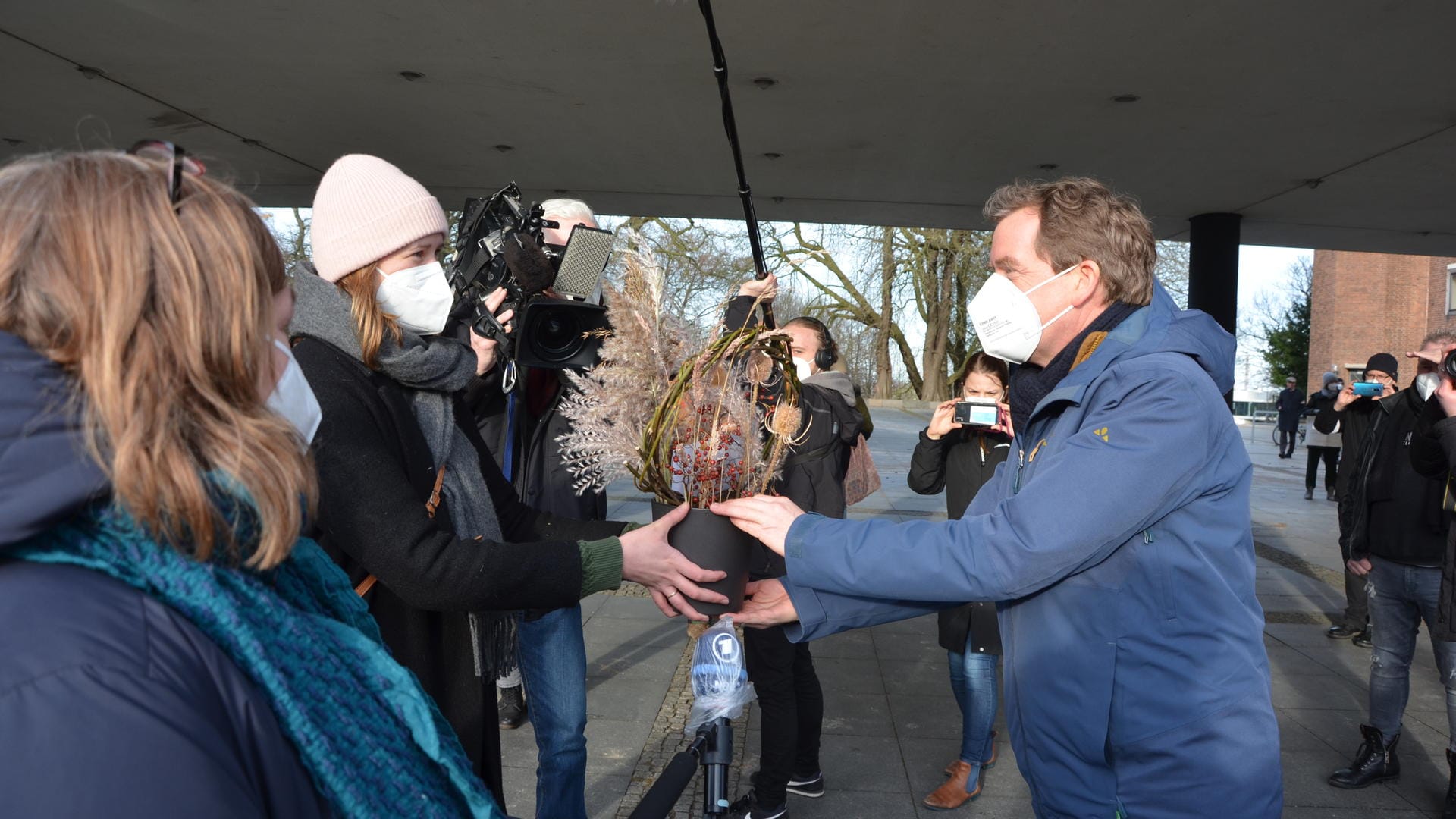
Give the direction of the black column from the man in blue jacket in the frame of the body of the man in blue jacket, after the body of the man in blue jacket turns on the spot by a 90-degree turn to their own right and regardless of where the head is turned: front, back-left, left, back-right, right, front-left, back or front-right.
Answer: front

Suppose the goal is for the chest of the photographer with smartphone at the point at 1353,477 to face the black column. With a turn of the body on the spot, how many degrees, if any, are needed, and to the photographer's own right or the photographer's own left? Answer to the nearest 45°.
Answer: approximately 90° to the photographer's own right

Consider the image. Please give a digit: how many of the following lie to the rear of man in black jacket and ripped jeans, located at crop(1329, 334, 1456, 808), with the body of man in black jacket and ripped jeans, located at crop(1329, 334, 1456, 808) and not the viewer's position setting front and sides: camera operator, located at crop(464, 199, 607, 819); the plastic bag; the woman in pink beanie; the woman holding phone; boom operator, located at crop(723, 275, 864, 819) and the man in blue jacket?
0

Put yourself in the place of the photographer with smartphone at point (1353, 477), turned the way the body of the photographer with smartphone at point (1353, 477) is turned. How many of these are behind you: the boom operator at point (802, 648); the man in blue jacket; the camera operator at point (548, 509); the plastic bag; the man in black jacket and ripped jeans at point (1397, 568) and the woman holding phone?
0

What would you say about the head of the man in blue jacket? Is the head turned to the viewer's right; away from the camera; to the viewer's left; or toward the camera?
to the viewer's left

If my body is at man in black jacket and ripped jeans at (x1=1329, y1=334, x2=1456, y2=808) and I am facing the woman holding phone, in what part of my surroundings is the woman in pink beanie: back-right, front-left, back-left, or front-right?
front-left

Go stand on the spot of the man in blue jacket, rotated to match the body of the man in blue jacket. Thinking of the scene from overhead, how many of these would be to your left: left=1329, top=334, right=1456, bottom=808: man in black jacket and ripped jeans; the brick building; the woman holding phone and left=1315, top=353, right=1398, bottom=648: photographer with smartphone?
0

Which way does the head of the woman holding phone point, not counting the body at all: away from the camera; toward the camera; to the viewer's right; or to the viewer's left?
toward the camera

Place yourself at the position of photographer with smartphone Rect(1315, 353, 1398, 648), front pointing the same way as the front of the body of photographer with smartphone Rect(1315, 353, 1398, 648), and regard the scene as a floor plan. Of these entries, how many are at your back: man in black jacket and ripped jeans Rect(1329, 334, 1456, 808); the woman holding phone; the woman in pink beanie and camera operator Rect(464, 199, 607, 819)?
0

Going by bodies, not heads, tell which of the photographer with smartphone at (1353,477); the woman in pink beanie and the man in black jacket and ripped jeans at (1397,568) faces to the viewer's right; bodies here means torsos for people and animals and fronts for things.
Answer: the woman in pink beanie

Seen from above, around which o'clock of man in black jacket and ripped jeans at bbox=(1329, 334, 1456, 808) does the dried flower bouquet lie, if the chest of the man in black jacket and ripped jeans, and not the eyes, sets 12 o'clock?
The dried flower bouquet is roughly at 11 o'clock from the man in black jacket and ripped jeans.

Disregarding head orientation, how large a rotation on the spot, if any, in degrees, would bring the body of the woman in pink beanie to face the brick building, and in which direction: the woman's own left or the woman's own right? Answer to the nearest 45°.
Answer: approximately 45° to the woman's own left

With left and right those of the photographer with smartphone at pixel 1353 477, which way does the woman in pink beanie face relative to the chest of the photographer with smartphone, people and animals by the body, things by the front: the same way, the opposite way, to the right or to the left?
the opposite way

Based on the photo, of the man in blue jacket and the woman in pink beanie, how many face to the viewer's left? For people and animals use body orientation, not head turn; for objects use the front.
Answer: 1

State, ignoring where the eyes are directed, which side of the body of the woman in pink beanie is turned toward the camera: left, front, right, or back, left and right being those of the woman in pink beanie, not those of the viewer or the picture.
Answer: right

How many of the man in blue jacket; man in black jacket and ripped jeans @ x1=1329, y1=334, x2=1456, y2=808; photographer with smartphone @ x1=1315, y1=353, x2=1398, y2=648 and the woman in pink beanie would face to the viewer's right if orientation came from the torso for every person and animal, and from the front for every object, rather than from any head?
1

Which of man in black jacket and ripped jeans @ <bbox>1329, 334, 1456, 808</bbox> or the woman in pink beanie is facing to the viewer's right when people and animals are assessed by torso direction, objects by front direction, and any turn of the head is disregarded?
the woman in pink beanie

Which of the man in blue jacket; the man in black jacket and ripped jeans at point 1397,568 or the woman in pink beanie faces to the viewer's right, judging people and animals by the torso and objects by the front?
the woman in pink beanie

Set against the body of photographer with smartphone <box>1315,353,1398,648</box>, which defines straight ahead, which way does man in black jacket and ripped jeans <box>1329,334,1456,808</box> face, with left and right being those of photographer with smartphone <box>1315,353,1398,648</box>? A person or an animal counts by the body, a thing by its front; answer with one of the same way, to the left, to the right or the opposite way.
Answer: the same way

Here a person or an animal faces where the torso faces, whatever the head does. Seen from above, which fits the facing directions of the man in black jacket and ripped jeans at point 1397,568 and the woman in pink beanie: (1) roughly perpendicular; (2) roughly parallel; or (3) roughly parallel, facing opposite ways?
roughly parallel, facing opposite ways

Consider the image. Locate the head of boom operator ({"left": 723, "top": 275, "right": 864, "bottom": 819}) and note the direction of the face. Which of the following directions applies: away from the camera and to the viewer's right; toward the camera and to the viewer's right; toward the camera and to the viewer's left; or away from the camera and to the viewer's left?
toward the camera and to the viewer's left
